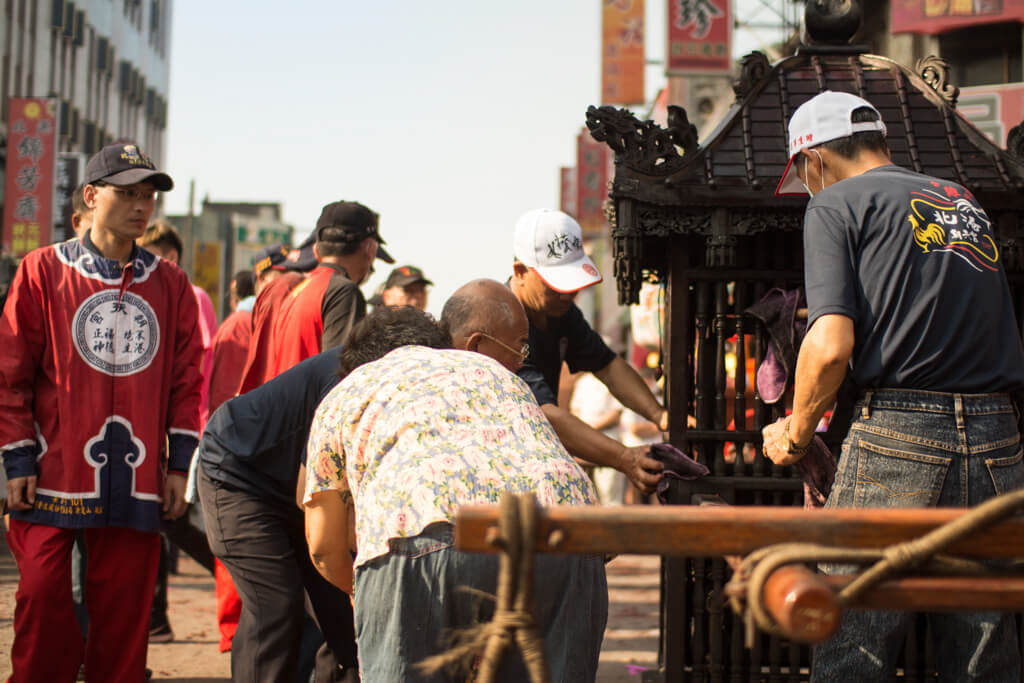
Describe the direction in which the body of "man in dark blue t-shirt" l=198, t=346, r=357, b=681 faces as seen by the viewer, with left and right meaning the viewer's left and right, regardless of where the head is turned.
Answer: facing to the right of the viewer

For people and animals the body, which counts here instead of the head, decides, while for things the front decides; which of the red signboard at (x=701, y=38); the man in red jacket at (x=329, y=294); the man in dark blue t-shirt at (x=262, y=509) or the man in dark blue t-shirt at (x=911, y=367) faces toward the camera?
the red signboard

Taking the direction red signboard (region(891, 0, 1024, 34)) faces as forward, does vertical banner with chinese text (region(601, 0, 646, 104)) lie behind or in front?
behind

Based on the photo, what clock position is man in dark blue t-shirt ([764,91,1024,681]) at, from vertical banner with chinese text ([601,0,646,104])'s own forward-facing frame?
The man in dark blue t-shirt is roughly at 12 o'clock from the vertical banner with chinese text.

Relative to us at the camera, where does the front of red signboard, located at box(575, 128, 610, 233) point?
facing the viewer

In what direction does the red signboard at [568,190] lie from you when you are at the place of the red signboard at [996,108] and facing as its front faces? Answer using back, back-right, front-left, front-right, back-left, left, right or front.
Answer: back-right

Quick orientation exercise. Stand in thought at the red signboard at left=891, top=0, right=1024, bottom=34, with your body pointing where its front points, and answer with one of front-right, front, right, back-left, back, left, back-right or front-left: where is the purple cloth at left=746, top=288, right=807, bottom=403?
front

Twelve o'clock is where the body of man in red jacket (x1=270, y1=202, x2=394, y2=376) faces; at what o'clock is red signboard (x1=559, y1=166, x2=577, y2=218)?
The red signboard is roughly at 11 o'clock from the man in red jacket.

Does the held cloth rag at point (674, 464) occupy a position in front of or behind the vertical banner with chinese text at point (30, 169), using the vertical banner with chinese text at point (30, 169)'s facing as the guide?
in front

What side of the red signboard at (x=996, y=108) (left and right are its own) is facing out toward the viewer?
front

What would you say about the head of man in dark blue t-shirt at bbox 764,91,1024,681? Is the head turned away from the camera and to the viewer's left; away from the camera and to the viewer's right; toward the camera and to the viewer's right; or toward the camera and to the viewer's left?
away from the camera and to the viewer's left

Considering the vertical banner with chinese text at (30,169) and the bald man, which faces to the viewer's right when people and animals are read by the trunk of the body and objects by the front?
the bald man

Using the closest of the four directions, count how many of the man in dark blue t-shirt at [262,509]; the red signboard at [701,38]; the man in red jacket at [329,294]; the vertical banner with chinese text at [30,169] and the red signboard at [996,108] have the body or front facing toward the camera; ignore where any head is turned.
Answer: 3

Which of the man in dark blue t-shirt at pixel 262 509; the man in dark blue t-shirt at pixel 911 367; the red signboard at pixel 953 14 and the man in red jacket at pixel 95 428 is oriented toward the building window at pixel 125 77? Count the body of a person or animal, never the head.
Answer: the man in dark blue t-shirt at pixel 911 367

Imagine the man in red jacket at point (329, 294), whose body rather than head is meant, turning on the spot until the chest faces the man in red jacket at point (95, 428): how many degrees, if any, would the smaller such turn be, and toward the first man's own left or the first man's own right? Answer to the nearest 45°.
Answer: approximately 180°

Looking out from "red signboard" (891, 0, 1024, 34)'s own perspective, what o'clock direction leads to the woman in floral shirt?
The woman in floral shirt is roughly at 12 o'clock from the red signboard.

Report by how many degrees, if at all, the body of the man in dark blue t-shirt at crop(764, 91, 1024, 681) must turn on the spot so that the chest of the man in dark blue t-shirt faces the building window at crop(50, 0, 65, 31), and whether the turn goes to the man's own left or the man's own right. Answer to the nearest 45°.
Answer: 0° — they already face it
